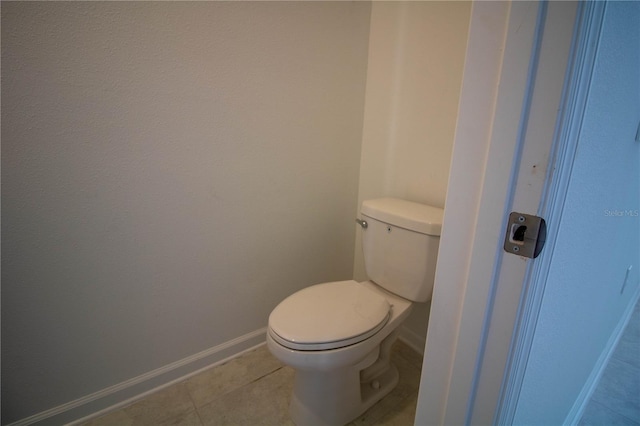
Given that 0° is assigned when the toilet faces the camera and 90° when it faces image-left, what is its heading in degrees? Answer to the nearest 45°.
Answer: approximately 45°

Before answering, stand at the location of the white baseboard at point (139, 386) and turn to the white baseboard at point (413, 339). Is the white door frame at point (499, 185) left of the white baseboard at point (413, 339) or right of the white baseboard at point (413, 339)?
right

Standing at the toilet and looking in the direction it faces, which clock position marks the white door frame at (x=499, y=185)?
The white door frame is roughly at 10 o'clock from the toilet.

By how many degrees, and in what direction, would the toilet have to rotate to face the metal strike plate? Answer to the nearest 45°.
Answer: approximately 45° to its left

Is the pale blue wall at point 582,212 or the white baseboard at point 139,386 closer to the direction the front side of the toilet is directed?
the white baseboard
